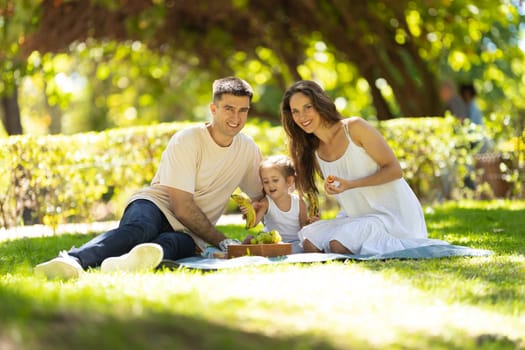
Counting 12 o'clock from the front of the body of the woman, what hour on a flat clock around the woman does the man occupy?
The man is roughly at 1 o'clock from the woman.

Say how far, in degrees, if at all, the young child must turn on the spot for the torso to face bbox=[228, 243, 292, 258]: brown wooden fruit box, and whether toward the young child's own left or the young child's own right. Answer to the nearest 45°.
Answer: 0° — they already face it

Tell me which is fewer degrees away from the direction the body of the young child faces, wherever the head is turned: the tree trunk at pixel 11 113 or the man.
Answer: the man

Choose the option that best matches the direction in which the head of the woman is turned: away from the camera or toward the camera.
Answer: toward the camera

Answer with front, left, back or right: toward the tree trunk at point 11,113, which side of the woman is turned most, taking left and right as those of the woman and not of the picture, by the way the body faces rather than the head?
right

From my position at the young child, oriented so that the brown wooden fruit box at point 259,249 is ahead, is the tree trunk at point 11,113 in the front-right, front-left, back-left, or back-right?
back-right

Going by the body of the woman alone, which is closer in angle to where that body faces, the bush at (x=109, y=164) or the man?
the man

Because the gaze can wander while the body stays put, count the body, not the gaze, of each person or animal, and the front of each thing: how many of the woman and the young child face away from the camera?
0

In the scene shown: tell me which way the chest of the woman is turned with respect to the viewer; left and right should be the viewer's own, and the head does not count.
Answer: facing the viewer and to the left of the viewer

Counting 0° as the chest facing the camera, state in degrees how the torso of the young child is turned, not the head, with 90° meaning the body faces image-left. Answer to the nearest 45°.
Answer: approximately 0°

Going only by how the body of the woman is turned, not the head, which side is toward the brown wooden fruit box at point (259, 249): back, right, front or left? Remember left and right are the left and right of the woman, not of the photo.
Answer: front

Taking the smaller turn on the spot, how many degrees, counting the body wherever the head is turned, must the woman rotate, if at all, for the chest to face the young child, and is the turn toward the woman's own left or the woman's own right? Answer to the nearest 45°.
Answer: approximately 90° to the woman's own right
